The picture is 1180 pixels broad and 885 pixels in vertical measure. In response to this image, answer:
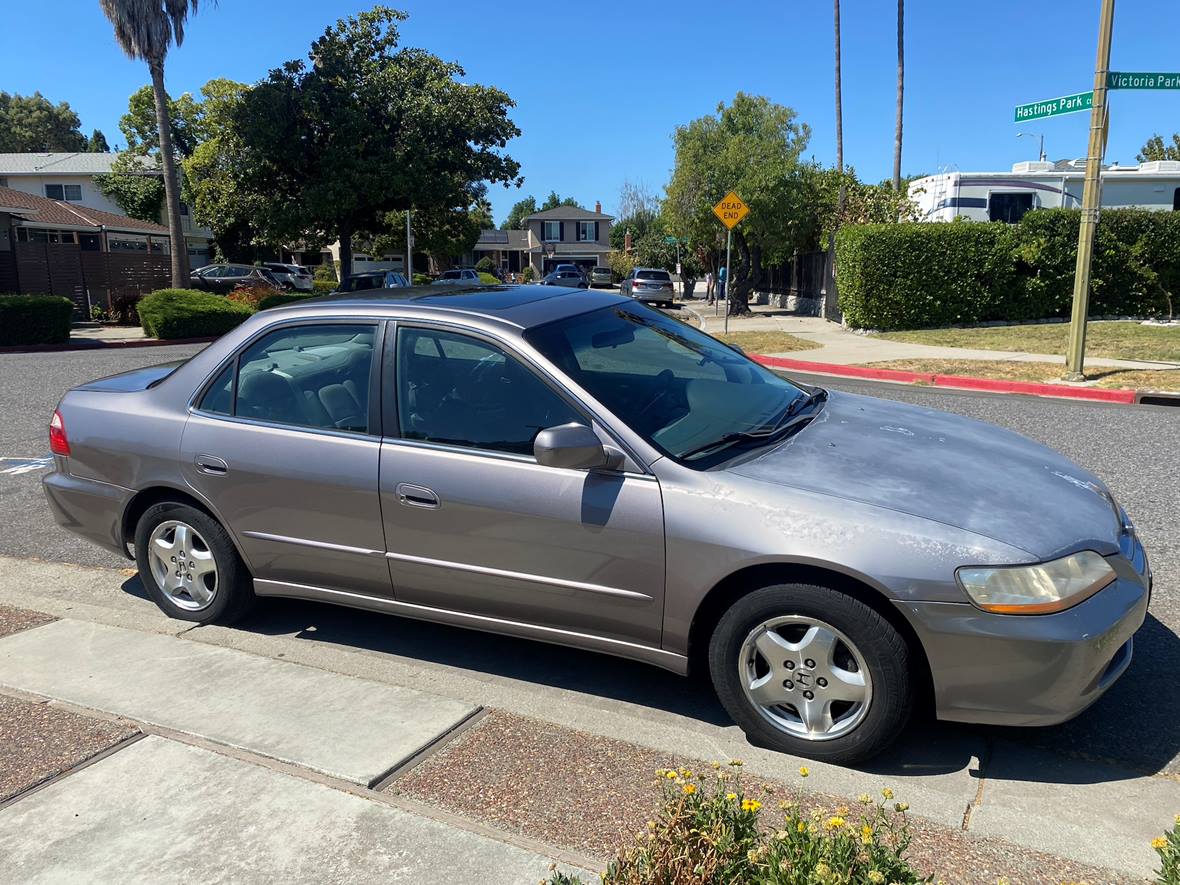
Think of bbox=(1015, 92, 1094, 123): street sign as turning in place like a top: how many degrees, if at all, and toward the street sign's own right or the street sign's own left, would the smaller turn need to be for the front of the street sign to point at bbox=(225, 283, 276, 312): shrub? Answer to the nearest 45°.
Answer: approximately 45° to the street sign's own right

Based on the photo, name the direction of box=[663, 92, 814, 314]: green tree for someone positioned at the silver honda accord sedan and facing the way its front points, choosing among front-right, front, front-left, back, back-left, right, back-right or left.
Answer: back-left

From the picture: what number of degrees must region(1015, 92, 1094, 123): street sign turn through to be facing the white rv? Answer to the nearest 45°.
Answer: approximately 135° to its right

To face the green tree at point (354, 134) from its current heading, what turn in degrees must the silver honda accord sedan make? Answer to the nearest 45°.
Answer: approximately 135° to its left

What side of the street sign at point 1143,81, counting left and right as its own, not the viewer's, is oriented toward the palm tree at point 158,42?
right

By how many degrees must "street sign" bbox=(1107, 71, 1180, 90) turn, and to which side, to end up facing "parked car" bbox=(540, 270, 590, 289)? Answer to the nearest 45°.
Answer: approximately 135° to its right

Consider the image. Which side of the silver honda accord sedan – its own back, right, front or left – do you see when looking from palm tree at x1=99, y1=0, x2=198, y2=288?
back

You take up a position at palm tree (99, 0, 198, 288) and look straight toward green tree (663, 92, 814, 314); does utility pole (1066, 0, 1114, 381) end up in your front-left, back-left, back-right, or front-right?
front-right

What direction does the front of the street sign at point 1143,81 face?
toward the camera

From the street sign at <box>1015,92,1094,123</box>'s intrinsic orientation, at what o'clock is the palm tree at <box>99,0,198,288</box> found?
The palm tree is roughly at 2 o'clock from the street sign.

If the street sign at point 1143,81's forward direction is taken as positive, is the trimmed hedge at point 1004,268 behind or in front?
behind

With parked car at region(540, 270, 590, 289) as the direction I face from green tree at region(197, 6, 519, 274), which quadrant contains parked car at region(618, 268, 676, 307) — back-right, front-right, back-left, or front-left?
front-right

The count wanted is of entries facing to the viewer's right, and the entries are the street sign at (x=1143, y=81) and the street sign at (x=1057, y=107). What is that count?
0

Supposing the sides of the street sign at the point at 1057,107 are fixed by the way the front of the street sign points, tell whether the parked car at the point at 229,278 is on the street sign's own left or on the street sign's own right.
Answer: on the street sign's own right

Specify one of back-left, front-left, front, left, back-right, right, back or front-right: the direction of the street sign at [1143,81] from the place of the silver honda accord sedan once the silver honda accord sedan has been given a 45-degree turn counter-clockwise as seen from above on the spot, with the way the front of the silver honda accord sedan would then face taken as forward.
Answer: front-left

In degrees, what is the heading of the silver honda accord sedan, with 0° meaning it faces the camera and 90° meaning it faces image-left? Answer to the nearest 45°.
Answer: approximately 315°

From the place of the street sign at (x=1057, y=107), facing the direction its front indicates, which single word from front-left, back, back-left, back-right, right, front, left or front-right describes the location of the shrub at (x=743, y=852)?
front-left

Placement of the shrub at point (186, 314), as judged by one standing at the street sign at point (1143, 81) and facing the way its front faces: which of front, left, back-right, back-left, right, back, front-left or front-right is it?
right

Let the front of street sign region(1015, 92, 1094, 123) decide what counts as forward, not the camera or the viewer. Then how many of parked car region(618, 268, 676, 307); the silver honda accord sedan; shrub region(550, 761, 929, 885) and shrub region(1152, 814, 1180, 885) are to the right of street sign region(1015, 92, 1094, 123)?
1

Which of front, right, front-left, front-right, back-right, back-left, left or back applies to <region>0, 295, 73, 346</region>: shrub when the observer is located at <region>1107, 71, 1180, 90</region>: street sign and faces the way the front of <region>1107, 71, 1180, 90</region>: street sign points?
right
